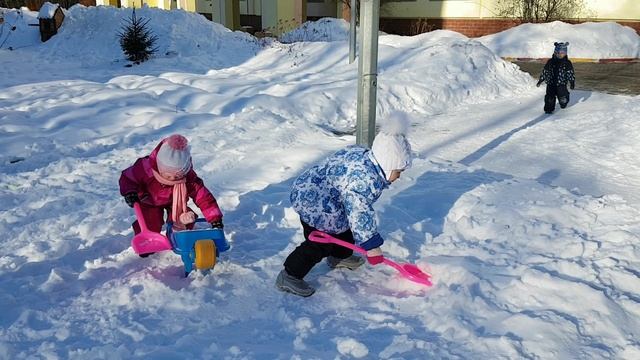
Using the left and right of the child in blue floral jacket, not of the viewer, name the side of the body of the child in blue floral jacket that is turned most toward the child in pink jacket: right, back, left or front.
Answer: back

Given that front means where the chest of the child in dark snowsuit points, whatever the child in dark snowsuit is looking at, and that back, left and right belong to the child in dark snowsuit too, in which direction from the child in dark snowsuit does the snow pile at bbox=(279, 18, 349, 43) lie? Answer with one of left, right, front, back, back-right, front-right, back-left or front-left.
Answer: back-right

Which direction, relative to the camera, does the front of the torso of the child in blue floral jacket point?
to the viewer's right

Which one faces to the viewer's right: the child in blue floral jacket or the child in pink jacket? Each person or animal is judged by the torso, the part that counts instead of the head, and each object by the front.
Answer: the child in blue floral jacket

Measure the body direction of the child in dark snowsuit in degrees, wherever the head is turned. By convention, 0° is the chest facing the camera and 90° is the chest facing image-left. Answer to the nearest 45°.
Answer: approximately 0°

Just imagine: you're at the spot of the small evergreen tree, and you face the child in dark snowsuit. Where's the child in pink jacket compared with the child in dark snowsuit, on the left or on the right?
right

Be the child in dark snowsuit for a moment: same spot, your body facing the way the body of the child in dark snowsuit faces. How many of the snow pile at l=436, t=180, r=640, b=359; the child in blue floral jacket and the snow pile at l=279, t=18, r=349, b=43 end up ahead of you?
2

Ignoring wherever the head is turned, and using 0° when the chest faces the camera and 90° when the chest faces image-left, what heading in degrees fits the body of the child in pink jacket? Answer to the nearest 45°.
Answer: approximately 0°
